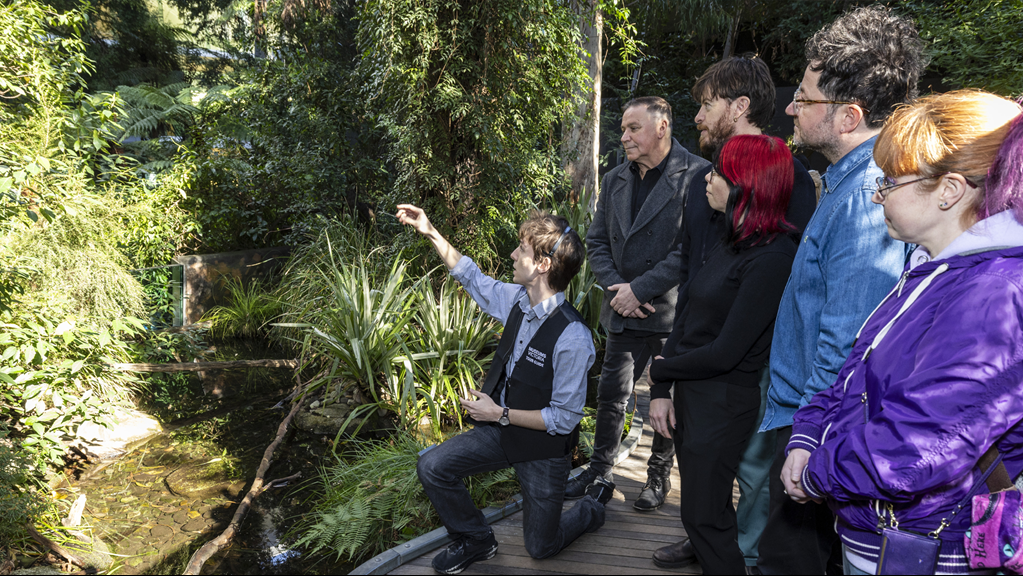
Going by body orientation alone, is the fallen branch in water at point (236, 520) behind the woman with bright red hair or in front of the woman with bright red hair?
in front

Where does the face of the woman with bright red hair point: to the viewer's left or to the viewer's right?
to the viewer's left

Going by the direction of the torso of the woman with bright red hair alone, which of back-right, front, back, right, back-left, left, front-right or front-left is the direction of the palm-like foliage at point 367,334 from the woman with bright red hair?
front-right

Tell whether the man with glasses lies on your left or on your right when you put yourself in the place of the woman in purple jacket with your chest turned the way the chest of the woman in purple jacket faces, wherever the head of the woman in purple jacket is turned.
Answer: on your right

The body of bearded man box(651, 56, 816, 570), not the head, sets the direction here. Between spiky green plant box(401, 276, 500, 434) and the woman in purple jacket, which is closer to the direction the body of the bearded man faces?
the spiky green plant

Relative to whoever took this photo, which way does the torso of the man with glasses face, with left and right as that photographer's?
facing to the left of the viewer

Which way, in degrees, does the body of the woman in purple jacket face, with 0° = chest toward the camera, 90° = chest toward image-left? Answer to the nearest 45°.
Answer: approximately 90°

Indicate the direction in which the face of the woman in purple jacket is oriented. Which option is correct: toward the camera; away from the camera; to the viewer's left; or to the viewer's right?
to the viewer's left

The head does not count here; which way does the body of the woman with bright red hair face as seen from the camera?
to the viewer's left
